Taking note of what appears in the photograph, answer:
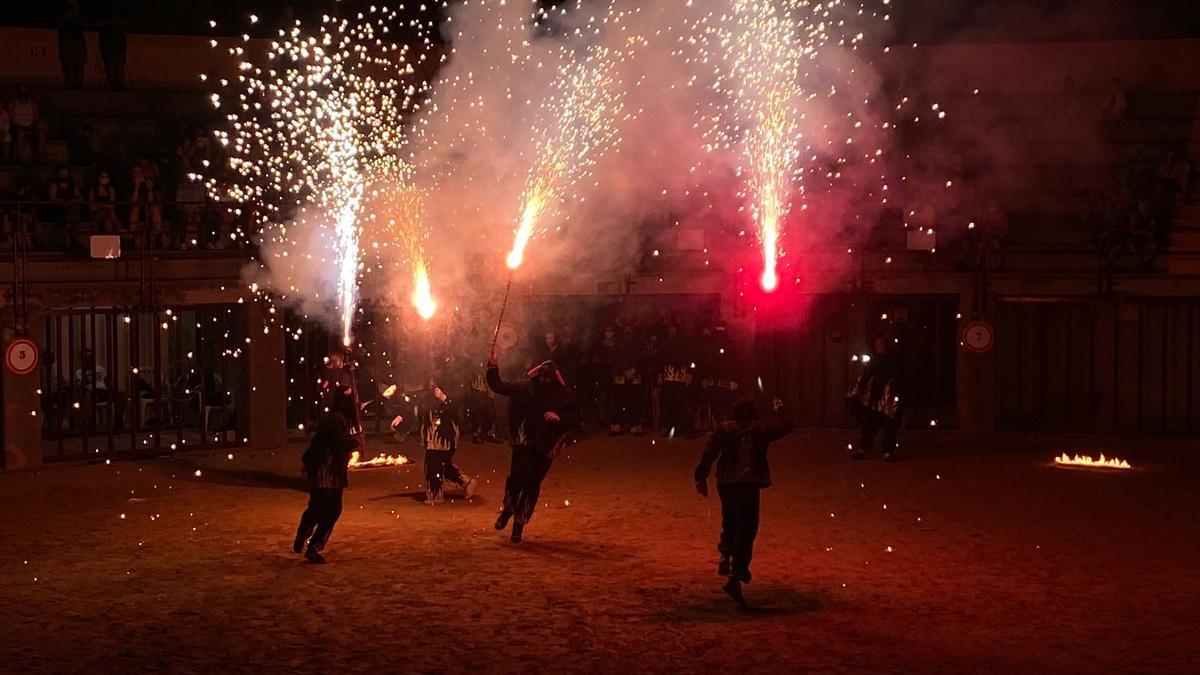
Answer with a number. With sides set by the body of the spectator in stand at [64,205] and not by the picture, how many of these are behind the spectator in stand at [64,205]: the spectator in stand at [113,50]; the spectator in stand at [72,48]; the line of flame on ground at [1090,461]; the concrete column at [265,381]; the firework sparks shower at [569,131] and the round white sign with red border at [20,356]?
2

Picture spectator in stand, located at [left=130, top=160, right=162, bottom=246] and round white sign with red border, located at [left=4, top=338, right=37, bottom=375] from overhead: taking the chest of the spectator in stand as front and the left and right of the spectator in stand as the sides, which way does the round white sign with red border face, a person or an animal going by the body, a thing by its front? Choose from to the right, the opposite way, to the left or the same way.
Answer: the same way

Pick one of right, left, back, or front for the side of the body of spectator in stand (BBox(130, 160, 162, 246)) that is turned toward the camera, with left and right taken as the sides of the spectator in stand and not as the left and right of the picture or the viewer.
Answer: front

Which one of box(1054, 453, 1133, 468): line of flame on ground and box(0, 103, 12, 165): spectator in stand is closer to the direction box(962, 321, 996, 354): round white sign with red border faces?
the line of flame on ground

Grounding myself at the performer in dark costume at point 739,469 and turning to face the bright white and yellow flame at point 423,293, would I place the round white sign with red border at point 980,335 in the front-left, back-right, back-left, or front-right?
front-right

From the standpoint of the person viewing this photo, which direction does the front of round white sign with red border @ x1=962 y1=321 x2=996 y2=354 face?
facing the viewer

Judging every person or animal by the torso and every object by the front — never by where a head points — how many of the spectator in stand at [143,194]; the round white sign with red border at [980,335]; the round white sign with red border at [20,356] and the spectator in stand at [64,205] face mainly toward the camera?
4

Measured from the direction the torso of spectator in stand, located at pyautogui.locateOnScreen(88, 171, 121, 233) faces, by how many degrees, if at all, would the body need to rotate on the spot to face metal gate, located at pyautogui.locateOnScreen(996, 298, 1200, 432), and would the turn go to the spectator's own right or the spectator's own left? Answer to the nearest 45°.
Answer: approximately 45° to the spectator's own left

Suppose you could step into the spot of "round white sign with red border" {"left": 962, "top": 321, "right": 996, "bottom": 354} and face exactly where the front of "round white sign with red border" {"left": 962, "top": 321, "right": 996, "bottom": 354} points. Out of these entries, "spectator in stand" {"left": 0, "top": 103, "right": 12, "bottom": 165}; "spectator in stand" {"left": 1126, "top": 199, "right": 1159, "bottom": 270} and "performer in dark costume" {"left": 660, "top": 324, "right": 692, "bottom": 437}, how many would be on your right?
2

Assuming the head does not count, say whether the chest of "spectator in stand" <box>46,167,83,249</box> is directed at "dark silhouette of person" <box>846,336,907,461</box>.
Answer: no

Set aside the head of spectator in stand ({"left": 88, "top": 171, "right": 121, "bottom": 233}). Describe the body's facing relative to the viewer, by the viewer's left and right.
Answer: facing the viewer and to the right of the viewer

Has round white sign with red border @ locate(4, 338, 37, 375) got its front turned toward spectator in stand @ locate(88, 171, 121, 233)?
no

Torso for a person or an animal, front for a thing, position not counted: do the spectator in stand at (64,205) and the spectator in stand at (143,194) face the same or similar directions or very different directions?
same or similar directions

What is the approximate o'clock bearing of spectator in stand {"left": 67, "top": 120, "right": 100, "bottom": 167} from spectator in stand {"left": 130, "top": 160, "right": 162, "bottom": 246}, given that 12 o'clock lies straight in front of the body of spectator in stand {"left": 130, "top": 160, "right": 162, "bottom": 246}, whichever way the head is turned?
spectator in stand {"left": 67, "top": 120, "right": 100, "bottom": 167} is roughly at 5 o'clock from spectator in stand {"left": 130, "top": 160, "right": 162, "bottom": 246}.

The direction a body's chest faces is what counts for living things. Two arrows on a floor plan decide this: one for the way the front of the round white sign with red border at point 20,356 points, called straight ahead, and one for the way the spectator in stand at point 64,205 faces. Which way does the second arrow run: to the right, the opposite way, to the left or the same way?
the same way

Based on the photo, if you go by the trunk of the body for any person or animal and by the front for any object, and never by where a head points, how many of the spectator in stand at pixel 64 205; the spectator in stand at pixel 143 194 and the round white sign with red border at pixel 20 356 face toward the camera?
3
